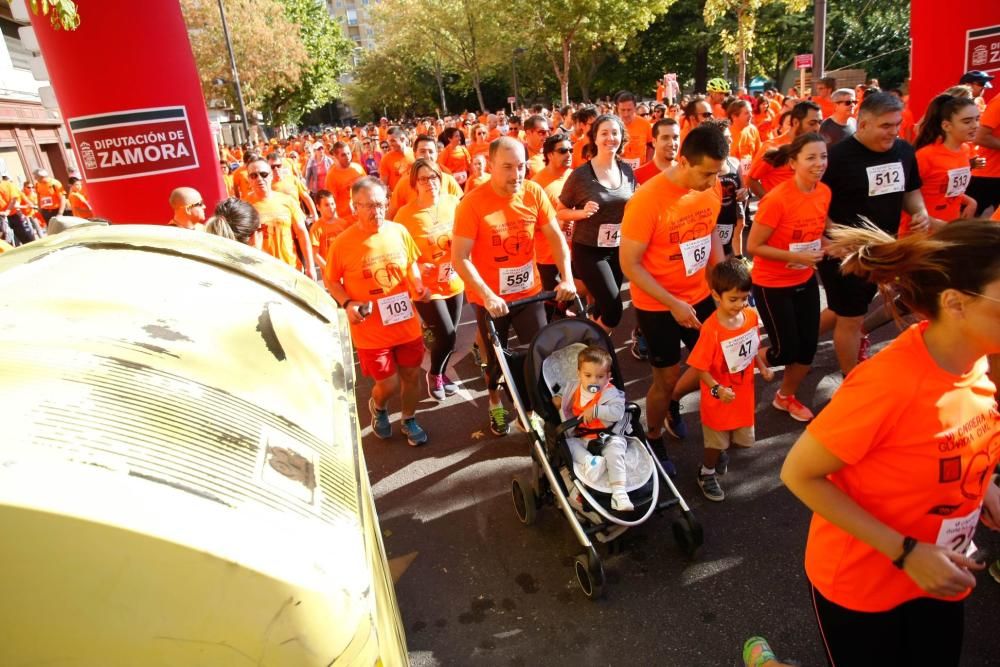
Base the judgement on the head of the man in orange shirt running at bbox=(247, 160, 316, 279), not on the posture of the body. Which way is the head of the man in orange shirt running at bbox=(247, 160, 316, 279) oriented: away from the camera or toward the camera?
toward the camera

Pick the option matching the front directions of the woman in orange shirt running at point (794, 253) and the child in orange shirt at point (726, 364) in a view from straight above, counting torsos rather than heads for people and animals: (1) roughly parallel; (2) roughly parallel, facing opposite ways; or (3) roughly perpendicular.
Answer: roughly parallel

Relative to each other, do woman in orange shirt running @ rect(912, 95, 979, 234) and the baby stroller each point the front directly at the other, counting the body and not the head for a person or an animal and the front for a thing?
no

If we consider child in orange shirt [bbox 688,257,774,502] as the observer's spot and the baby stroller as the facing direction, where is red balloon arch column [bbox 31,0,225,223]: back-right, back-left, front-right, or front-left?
front-right

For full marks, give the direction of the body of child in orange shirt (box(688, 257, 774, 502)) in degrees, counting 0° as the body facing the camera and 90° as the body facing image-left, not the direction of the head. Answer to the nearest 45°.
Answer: approximately 315°

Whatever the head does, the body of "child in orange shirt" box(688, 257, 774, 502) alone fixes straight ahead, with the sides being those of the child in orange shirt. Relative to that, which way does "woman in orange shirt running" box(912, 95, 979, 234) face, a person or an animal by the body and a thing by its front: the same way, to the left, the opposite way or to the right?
the same way

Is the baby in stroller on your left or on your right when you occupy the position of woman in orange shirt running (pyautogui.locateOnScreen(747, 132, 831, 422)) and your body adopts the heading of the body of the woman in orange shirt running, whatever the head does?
on your right

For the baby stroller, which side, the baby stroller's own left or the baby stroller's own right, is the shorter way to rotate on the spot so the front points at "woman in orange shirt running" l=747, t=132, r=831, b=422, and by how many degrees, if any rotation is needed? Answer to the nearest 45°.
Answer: approximately 90° to the baby stroller's own left

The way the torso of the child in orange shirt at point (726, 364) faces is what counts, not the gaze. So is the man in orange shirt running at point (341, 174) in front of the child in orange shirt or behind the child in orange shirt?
behind

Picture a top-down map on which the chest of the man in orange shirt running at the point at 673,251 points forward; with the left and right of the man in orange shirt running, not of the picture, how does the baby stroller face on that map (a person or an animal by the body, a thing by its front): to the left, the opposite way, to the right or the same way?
the same way

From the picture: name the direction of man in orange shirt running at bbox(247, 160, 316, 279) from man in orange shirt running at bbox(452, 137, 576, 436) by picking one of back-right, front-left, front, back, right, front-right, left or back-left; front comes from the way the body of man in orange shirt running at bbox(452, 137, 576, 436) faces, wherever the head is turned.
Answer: back

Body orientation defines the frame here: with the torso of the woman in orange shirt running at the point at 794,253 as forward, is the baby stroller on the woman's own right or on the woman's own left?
on the woman's own right

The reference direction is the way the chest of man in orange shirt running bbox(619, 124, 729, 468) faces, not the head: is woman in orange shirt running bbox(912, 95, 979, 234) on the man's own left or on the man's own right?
on the man's own left

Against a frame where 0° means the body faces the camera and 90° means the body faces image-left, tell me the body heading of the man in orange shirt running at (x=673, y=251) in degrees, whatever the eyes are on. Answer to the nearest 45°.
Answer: approximately 315°

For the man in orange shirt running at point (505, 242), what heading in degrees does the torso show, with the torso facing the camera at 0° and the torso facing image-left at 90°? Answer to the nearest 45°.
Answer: approximately 315°

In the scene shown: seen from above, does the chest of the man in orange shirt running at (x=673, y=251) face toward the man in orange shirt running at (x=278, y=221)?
no

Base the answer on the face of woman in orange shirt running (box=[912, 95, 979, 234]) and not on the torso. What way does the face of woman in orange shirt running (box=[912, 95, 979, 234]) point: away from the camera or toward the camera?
toward the camera
